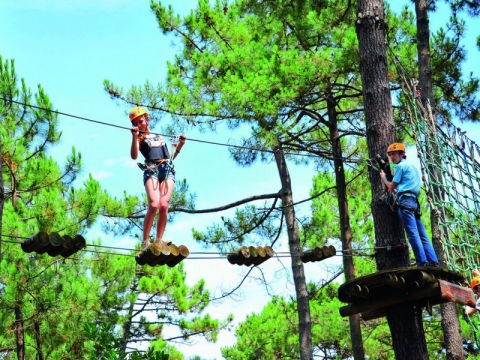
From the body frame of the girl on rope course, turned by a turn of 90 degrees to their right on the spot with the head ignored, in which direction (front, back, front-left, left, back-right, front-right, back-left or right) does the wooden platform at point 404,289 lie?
back

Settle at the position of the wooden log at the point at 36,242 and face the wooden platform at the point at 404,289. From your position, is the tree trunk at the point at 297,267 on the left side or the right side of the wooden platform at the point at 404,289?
left

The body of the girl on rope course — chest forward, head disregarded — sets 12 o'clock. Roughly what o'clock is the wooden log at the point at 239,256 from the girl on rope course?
The wooden log is roughly at 8 o'clock from the girl on rope course.

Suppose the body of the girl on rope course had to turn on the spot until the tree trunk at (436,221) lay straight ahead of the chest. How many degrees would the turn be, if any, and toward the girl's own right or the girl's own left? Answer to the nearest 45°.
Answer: approximately 135° to the girl's own left

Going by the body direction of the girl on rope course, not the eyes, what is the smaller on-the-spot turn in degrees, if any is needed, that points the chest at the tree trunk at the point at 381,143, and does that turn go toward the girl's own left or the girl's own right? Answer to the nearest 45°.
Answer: approximately 90° to the girl's own left

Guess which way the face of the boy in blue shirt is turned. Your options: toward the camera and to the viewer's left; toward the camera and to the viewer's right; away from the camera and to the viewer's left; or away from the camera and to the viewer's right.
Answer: toward the camera and to the viewer's left

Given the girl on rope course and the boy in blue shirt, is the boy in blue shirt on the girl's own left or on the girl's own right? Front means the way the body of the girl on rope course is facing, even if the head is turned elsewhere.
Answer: on the girl's own left

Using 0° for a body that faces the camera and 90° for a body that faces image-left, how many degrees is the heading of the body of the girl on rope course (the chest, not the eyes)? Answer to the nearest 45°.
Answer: approximately 0°
